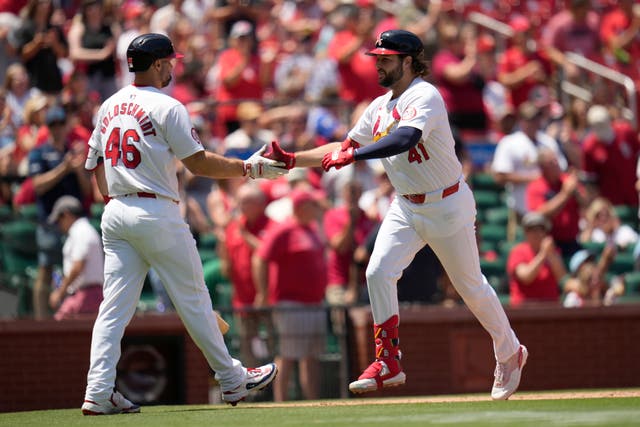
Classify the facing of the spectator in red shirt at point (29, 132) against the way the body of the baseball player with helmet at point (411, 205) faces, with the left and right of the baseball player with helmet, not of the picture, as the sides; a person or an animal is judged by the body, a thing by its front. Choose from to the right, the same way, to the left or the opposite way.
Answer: to the left

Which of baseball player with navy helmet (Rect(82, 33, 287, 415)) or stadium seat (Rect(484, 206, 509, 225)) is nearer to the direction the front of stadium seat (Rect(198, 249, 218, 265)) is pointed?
the baseball player with navy helmet

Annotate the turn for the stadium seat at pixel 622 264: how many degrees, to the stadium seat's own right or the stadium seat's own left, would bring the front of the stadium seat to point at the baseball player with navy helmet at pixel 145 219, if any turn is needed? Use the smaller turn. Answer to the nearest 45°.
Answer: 0° — it already faces them

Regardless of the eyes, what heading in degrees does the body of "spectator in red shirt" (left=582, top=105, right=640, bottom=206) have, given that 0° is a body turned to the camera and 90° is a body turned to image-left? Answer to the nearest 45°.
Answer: approximately 45°

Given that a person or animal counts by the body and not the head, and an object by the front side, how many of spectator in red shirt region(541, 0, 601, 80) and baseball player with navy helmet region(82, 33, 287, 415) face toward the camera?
1

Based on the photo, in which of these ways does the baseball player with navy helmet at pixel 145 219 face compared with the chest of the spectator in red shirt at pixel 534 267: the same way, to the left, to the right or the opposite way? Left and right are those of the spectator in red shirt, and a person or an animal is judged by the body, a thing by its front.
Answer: to the left

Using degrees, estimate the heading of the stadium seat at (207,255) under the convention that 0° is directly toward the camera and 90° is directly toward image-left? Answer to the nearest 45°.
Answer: approximately 45°

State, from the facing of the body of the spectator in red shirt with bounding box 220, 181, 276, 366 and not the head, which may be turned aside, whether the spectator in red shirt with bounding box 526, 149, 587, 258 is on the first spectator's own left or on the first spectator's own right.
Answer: on the first spectator's own left

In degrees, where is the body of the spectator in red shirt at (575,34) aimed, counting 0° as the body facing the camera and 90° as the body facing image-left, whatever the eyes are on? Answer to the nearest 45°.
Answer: approximately 0°

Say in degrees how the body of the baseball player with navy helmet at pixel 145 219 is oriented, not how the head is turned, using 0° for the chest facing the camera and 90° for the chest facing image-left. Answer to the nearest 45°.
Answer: approximately 225°
